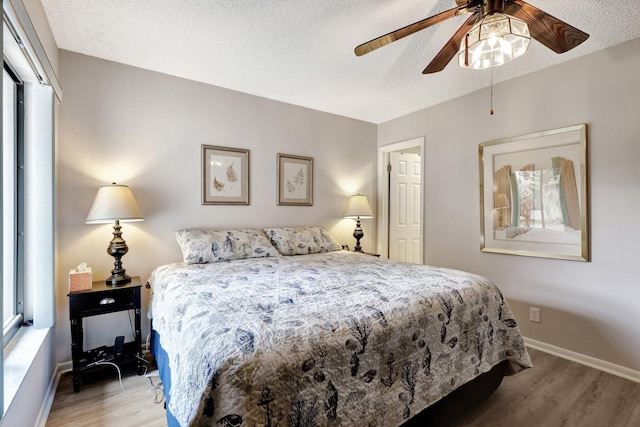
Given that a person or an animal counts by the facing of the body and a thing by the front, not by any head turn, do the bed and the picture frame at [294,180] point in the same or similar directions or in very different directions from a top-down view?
same or similar directions

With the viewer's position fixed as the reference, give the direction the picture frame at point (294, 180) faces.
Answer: facing the viewer and to the right of the viewer

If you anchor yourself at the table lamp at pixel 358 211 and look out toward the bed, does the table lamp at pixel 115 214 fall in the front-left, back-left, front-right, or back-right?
front-right

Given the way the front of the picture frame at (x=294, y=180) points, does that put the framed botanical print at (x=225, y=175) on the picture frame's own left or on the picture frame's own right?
on the picture frame's own right

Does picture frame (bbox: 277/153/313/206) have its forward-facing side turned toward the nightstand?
no

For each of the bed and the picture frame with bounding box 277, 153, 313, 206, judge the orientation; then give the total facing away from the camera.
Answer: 0

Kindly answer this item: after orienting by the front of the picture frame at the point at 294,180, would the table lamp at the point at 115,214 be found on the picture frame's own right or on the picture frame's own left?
on the picture frame's own right

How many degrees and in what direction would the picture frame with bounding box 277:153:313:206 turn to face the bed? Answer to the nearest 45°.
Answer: approximately 45° to its right

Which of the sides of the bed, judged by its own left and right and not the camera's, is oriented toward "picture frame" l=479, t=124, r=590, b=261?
left

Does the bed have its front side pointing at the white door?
no

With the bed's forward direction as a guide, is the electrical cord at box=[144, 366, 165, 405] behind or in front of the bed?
behind

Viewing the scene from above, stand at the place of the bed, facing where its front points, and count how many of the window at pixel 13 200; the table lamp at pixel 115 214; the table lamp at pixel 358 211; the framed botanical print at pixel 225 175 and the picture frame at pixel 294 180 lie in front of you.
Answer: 0

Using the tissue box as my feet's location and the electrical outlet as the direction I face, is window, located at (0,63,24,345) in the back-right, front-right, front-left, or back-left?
back-right

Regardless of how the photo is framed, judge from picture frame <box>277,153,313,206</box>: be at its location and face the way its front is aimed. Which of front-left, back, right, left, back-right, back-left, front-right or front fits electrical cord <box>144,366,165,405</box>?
right

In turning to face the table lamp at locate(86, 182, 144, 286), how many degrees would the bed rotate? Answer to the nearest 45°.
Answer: approximately 180°

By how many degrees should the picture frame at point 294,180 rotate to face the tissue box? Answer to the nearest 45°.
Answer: approximately 90° to its right

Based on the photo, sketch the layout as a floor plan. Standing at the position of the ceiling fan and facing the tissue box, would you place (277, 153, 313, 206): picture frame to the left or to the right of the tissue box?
right

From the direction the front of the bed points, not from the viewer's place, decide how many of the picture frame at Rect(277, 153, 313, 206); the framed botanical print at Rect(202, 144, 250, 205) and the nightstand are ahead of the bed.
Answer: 0
